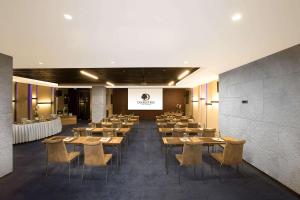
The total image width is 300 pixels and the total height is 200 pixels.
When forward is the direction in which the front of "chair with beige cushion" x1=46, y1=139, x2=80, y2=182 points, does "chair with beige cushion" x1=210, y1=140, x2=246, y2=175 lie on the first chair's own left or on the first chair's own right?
on the first chair's own right

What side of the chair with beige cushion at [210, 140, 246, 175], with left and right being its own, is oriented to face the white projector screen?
front

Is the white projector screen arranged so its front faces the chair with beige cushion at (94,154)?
yes

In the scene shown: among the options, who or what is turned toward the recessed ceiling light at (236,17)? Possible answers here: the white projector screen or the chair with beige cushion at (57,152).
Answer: the white projector screen

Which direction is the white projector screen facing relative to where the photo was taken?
toward the camera

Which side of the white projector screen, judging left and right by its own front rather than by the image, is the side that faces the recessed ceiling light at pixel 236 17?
front

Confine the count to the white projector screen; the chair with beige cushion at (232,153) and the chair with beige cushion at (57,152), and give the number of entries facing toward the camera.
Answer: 1

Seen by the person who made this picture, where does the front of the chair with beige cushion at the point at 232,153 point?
facing away from the viewer and to the left of the viewer

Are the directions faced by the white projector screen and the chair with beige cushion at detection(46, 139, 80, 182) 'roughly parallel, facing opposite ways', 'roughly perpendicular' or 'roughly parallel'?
roughly parallel, facing opposite ways

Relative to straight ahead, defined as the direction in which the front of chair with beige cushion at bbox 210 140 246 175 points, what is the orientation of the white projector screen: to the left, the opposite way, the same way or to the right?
the opposite way

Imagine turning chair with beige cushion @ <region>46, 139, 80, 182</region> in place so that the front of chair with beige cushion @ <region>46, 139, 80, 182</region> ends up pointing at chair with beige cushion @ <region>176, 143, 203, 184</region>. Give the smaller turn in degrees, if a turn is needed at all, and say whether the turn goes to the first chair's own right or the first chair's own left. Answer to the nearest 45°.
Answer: approximately 90° to the first chair's own right

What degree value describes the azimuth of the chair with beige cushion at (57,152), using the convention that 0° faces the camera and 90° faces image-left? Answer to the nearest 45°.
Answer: approximately 225°

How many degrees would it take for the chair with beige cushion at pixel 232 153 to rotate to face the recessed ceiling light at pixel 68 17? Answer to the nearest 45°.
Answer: approximately 90° to its left

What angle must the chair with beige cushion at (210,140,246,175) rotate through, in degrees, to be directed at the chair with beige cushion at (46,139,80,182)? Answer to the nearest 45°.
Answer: approximately 45° to its left

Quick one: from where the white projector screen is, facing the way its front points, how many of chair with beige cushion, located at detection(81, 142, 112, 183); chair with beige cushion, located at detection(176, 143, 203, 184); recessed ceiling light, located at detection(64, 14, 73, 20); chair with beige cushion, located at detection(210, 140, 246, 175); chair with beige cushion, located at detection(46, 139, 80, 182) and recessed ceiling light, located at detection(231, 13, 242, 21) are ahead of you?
6
